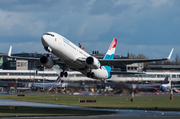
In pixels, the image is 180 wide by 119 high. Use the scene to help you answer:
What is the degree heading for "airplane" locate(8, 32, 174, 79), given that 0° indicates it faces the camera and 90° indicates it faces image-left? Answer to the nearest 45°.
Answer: approximately 45°
